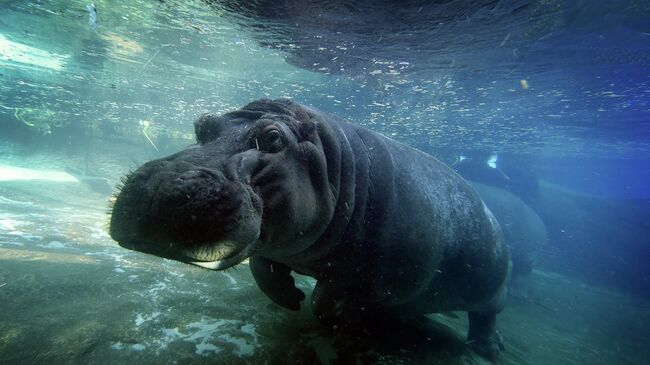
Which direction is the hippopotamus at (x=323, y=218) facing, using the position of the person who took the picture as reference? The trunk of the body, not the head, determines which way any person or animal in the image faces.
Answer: facing the viewer and to the left of the viewer

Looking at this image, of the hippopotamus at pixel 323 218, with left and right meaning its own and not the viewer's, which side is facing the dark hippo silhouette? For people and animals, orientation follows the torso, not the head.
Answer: back
